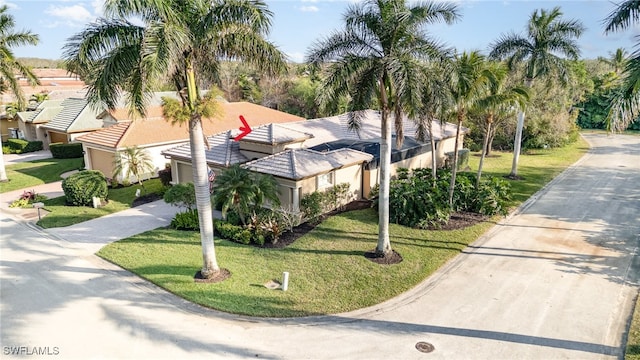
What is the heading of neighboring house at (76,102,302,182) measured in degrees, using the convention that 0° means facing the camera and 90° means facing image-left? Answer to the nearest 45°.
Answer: approximately 45°

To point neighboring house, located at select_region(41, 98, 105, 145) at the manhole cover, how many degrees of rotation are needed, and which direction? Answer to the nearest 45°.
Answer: approximately 45° to its left

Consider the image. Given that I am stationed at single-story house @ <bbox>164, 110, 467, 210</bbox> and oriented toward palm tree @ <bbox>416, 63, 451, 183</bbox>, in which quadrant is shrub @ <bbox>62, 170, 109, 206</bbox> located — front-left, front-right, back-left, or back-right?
back-right

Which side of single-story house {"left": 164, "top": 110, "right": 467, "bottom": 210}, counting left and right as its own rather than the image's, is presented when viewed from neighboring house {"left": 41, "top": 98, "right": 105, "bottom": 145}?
right

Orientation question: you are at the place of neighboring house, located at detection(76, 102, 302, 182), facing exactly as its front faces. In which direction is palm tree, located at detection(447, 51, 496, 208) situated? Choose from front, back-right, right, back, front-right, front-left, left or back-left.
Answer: left

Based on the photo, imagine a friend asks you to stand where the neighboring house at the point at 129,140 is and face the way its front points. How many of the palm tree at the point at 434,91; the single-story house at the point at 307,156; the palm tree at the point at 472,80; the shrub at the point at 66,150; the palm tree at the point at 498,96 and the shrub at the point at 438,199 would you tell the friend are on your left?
5

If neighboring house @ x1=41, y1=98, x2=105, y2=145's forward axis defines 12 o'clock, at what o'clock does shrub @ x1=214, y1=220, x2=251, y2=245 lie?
The shrub is roughly at 10 o'clock from the neighboring house.

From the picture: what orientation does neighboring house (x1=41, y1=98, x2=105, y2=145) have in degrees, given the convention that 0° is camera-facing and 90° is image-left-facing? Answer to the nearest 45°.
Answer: approximately 45°

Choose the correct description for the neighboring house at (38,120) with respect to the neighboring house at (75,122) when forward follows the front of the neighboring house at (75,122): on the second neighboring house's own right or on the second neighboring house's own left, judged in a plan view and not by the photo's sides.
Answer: on the second neighboring house's own right

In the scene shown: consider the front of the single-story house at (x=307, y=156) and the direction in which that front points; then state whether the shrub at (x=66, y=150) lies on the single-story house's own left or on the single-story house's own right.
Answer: on the single-story house's own right

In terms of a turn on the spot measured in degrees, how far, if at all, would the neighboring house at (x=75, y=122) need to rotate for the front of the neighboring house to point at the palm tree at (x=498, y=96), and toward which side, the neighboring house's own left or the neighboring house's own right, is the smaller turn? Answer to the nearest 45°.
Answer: approximately 90° to the neighboring house's own left

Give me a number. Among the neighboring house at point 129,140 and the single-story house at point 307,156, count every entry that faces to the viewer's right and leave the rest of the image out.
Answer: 0

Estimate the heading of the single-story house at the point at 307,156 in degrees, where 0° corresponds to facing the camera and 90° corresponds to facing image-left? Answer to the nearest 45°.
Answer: approximately 45°

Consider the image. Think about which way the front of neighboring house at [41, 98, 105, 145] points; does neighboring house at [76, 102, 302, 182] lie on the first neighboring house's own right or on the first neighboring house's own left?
on the first neighboring house's own left

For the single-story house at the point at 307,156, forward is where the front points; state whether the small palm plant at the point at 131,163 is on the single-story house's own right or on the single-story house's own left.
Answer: on the single-story house's own right

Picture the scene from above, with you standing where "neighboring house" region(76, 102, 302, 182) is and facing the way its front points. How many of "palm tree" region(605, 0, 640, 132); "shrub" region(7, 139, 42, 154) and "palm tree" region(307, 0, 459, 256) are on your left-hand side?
2
